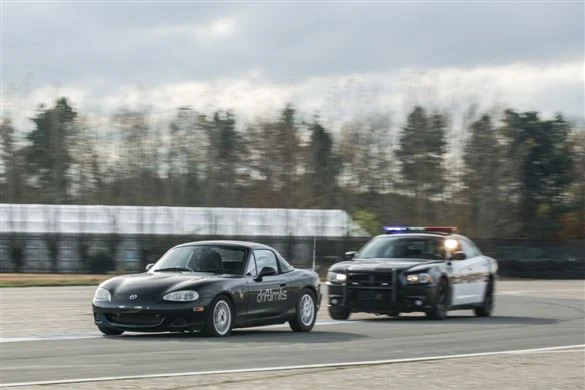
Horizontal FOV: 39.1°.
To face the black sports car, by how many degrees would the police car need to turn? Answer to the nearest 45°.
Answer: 0° — it already faces it

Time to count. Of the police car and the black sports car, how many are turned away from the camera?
0

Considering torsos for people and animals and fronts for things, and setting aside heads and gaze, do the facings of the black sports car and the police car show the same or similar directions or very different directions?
same or similar directions

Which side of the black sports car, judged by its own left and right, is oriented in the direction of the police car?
back

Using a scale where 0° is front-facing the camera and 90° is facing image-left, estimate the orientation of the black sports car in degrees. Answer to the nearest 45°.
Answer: approximately 45°
